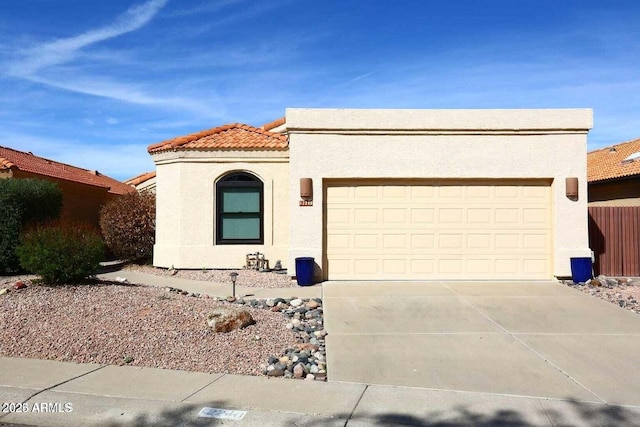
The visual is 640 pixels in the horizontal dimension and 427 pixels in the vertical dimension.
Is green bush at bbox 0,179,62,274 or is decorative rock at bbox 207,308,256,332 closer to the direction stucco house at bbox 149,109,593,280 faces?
the decorative rock

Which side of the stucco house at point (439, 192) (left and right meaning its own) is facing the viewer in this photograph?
front

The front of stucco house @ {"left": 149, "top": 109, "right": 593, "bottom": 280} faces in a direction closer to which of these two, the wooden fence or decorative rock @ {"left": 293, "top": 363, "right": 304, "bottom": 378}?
the decorative rock

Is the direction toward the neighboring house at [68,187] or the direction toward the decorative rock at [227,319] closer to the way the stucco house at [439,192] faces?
the decorative rock

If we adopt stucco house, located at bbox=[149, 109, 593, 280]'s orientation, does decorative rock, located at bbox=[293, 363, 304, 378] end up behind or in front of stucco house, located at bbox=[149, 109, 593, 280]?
in front

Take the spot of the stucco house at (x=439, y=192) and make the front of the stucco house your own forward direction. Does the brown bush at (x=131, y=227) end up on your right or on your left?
on your right

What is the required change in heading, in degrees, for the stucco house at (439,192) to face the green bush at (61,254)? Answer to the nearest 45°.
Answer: approximately 45° to its right

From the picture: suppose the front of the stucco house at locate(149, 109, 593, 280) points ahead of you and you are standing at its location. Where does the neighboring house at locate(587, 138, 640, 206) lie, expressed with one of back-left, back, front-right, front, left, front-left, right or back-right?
back-left

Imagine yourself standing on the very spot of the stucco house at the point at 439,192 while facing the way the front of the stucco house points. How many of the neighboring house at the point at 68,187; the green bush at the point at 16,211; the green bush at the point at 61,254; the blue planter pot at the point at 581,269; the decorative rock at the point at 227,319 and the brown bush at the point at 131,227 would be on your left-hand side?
1

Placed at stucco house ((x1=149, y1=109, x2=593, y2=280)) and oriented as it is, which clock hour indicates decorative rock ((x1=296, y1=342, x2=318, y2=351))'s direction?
The decorative rock is roughly at 1 o'clock from the stucco house.

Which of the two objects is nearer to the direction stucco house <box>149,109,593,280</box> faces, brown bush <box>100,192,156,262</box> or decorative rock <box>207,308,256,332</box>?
the decorative rock

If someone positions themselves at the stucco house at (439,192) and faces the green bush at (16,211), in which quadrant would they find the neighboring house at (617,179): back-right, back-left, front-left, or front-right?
back-right

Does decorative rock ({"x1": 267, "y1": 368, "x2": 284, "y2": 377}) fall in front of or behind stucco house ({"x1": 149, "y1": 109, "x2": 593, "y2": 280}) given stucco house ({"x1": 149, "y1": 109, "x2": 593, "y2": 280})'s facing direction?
in front
